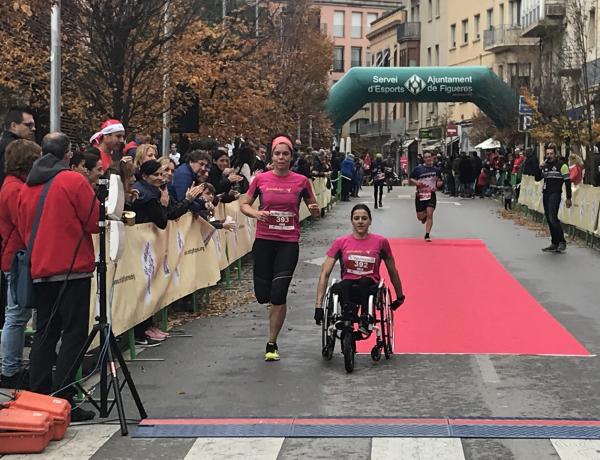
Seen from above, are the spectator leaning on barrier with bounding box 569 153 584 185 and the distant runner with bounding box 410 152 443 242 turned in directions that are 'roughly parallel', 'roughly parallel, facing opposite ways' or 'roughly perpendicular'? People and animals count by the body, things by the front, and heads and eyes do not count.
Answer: roughly perpendicular

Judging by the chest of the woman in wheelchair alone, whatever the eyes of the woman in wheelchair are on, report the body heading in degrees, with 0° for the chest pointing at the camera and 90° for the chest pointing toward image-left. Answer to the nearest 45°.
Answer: approximately 0°

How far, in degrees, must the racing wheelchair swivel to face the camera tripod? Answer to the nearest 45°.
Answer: approximately 45° to its right

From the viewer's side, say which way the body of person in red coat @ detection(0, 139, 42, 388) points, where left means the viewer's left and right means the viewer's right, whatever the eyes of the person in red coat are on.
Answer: facing away from the viewer and to the right of the viewer

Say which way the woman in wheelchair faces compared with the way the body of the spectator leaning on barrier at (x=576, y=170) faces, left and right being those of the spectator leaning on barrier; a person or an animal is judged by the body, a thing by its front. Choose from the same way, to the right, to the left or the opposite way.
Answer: to the left

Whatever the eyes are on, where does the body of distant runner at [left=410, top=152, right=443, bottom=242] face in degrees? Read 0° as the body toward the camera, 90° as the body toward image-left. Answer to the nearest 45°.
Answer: approximately 0°

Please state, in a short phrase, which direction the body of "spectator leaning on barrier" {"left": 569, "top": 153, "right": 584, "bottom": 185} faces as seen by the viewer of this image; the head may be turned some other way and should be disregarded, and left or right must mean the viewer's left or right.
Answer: facing to the left of the viewer
